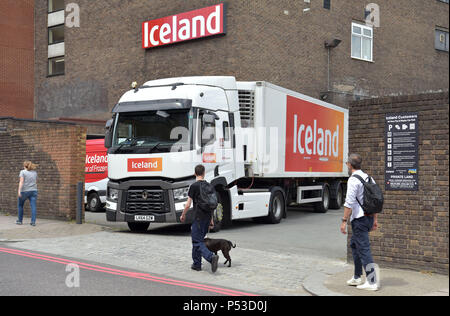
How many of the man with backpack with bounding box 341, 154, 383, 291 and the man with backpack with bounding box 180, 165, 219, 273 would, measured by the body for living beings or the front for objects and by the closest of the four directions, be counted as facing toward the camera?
0

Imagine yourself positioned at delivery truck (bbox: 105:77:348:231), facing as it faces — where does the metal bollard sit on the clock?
The metal bollard is roughly at 2 o'clock from the delivery truck.

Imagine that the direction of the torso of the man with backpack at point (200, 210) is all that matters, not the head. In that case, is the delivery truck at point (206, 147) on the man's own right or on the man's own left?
on the man's own right

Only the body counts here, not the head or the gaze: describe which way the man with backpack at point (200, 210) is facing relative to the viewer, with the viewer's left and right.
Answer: facing away from the viewer and to the left of the viewer

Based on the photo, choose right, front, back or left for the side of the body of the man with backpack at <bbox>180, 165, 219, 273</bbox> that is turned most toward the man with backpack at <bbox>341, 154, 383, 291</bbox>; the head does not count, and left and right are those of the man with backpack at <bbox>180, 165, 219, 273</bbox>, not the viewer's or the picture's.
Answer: back

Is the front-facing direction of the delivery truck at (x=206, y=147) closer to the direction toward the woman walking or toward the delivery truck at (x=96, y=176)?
the woman walking

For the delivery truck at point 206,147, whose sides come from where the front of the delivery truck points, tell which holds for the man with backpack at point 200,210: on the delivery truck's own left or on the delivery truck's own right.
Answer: on the delivery truck's own left

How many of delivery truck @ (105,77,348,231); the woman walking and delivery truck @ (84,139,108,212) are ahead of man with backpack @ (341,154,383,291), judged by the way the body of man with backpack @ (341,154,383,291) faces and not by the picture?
3

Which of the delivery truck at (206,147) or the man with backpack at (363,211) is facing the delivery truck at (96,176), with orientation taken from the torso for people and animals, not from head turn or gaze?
the man with backpack

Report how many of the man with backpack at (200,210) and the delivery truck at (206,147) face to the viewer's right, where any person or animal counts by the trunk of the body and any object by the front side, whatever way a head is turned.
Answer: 0

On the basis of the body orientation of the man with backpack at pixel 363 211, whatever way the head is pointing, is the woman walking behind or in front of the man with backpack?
in front

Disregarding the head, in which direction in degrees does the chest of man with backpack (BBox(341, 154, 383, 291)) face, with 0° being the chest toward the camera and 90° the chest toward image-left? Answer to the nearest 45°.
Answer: approximately 135°

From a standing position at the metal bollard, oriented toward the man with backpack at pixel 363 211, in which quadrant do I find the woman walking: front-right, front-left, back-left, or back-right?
back-right

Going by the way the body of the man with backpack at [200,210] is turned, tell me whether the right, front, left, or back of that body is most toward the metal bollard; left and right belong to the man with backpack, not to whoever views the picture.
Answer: front

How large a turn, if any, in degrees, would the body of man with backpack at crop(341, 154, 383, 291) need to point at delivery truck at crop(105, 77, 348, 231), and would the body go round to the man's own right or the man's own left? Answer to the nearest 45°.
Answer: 0° — they already face it

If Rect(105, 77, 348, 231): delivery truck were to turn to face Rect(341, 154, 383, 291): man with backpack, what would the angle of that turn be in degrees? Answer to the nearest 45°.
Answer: approximately 45° to its left
